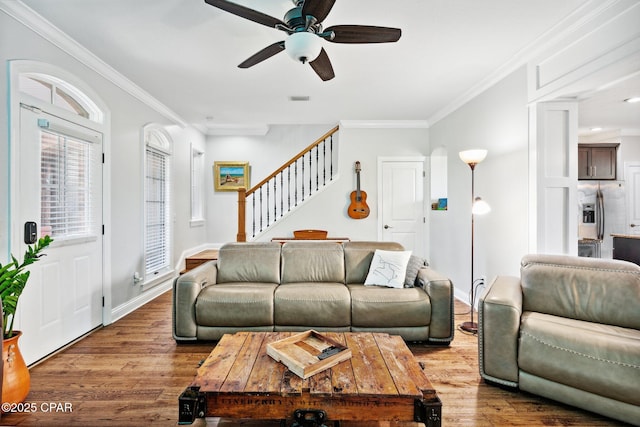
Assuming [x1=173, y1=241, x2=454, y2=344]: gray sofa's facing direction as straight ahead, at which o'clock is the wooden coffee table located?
The wooden coffee table is roughly at 12 o'clock from the gray sofa.

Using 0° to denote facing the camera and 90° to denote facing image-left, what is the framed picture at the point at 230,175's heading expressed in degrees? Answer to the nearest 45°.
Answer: approximately 0°

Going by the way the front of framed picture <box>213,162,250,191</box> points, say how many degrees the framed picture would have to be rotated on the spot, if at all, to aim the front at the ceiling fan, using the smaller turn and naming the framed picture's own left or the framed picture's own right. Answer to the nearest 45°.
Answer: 0° — it already faces it

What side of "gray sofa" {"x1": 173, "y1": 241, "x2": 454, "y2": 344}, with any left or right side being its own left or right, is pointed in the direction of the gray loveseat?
left

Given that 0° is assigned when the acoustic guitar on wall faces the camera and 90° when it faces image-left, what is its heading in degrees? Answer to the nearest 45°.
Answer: approximately 0°

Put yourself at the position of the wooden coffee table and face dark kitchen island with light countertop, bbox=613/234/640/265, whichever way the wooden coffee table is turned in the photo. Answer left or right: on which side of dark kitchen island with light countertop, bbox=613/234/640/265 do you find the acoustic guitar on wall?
left

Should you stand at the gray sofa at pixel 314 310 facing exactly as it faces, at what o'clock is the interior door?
The interior door is roughly at 7 o'clock from the gray sofa.

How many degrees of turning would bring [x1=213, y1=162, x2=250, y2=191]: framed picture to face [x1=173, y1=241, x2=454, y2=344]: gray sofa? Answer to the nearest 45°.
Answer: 0° — it already faces it

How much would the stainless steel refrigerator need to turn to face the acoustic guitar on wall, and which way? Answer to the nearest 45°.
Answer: approximately 45° to its right

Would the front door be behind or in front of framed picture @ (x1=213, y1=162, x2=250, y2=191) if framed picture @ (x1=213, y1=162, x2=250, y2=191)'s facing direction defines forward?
in front

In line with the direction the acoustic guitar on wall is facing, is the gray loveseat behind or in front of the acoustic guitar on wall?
in front

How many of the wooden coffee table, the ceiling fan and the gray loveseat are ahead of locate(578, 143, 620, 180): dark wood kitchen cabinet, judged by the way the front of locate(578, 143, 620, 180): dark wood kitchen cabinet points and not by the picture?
3
